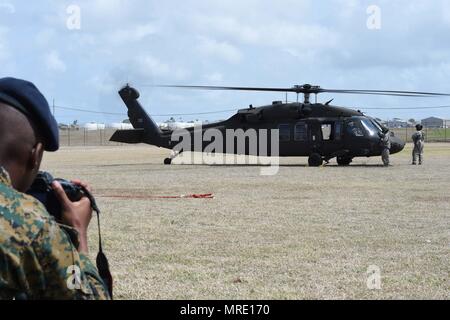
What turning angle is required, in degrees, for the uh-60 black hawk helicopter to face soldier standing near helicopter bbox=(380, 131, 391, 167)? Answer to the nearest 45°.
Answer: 0° — it already faces them

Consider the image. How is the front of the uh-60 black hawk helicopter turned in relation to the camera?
facing to the right of the viewer

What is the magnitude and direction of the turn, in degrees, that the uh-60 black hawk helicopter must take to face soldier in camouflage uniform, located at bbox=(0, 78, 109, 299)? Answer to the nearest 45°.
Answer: approximately 90° to its right

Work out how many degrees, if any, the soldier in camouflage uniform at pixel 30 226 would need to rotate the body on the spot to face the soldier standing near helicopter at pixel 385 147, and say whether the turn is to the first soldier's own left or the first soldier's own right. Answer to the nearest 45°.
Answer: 0° — they already face them

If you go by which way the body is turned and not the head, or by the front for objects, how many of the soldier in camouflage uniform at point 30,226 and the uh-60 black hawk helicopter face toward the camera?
0

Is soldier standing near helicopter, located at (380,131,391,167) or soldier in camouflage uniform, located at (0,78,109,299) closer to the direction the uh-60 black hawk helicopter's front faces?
the soldier standing near helicopter

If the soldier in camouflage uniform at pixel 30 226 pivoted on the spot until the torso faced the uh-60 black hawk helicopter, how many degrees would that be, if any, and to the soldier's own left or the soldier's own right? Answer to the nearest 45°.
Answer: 0° — they already face it

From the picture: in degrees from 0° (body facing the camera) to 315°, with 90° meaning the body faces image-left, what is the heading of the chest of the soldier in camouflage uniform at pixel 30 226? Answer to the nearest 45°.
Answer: approximately 225°

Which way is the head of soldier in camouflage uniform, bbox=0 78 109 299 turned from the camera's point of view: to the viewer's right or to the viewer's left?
to the viewer's right
